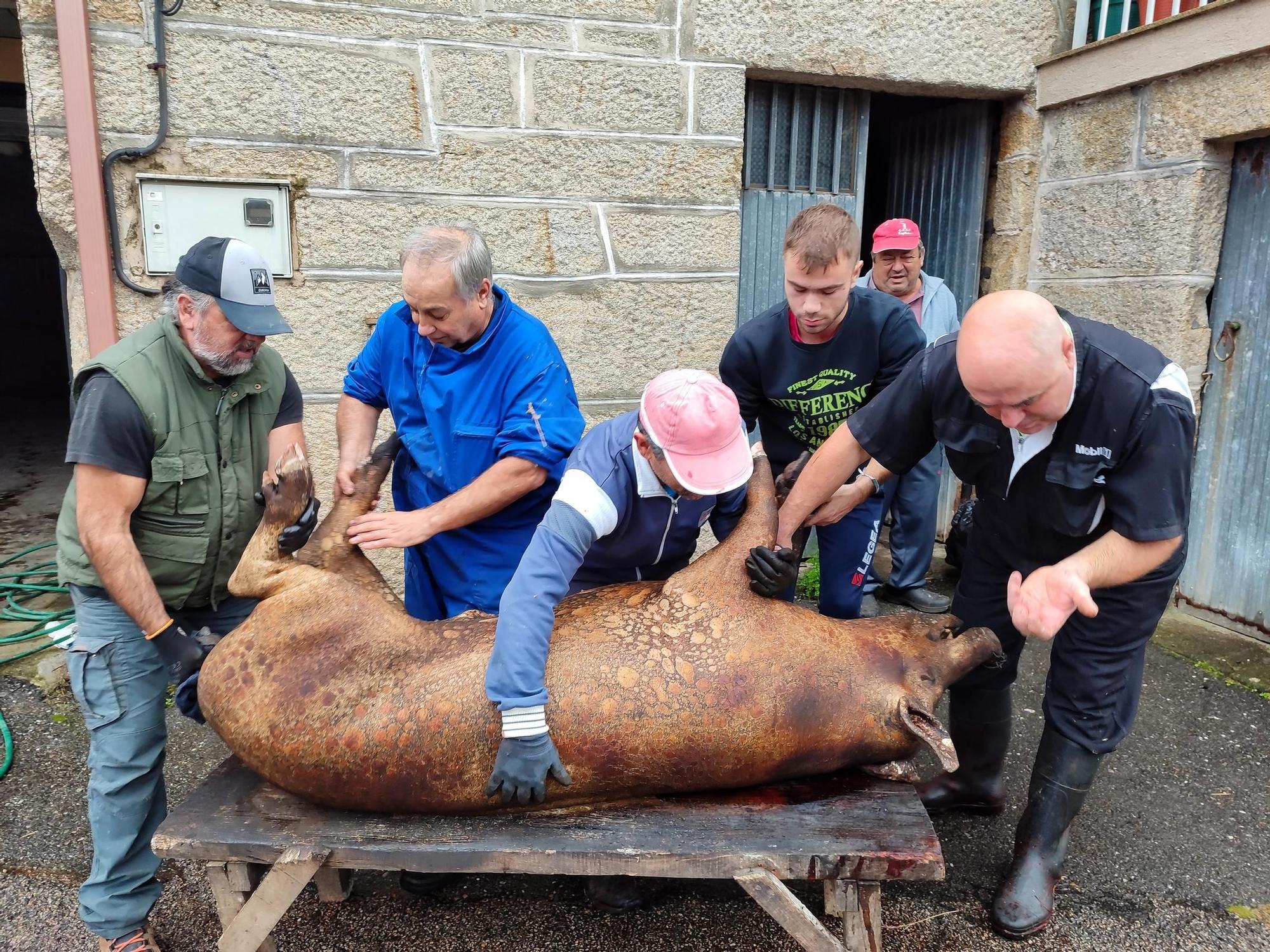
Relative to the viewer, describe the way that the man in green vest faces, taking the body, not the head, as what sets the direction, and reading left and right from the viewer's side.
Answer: facing the viewer and to the right of the viewer

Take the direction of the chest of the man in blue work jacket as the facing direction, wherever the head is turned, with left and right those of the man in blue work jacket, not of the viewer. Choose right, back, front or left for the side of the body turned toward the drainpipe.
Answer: right

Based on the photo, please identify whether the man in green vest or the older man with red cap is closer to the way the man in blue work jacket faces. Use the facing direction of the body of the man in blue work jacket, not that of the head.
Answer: the man in green vest

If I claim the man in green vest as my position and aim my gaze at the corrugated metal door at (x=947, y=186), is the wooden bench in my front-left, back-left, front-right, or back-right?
front-right

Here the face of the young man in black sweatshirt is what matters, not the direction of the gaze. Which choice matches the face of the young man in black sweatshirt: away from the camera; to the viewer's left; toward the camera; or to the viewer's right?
toward the camera

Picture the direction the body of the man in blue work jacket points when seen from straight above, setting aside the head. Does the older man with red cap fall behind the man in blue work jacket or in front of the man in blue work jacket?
behind

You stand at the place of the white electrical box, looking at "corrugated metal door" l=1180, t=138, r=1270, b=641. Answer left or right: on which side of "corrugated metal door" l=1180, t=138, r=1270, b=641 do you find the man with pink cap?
right

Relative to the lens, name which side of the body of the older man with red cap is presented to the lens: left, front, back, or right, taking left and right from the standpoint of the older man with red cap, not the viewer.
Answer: front

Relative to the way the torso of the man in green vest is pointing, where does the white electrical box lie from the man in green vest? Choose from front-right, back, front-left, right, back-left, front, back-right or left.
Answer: back-left

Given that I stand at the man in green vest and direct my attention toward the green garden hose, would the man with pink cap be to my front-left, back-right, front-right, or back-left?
back-right

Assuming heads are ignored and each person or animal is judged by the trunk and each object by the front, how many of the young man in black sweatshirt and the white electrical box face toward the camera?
2

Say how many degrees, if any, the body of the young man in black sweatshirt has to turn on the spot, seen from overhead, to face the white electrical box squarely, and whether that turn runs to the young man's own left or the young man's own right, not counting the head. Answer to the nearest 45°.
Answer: approximately 90° to the young man's own right

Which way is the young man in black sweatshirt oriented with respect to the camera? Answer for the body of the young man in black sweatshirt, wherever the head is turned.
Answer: toward the camera

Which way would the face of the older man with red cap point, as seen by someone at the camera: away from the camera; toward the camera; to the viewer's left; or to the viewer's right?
toward the camera

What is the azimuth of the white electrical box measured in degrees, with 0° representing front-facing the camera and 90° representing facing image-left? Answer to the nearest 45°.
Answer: approximately 0°

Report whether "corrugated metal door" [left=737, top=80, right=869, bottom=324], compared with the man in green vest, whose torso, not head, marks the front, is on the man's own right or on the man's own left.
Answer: on the man's own left

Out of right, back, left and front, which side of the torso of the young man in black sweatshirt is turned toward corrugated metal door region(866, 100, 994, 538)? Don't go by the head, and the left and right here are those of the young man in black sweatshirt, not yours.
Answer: back

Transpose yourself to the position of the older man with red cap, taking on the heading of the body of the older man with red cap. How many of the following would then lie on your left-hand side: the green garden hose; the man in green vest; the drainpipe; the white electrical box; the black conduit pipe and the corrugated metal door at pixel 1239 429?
1

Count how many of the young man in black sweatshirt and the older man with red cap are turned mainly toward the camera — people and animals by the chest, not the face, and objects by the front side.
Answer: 2
